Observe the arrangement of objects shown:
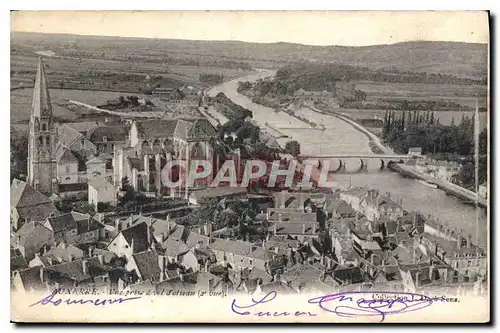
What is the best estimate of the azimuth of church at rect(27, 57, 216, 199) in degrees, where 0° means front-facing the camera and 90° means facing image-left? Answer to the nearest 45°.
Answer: approximately 90°

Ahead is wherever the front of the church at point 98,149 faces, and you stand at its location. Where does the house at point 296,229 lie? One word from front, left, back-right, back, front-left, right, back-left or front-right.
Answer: back

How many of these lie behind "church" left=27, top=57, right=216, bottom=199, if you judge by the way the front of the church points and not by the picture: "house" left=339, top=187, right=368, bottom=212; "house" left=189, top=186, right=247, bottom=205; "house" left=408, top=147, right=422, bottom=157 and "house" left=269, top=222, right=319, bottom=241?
4

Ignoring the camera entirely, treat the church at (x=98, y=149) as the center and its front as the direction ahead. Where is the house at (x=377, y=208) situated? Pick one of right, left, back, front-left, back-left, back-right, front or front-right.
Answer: back
